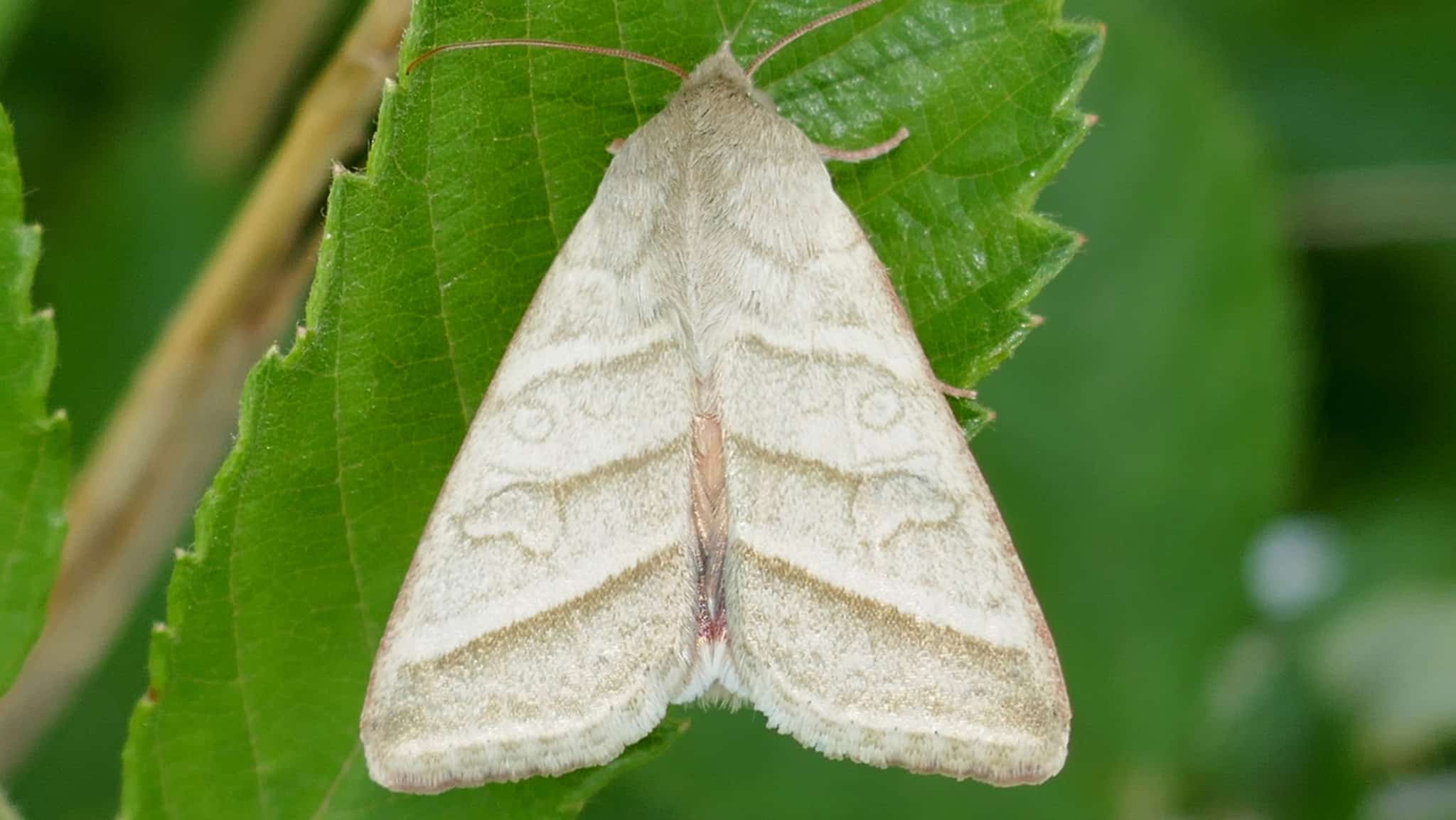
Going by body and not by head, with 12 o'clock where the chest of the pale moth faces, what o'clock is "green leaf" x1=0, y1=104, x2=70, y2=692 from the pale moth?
The green leaf is roughly at 9 o'clock from the pale moth.

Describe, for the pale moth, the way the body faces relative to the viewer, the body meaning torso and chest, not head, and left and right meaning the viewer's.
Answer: facing away from the viewer

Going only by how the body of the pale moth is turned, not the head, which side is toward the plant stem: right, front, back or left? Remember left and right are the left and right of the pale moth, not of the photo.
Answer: left
